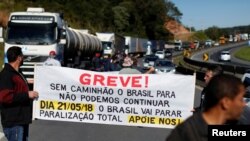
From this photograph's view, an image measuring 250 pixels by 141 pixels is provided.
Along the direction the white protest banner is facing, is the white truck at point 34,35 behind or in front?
behind

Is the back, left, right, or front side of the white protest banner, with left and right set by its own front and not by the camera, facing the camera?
front
